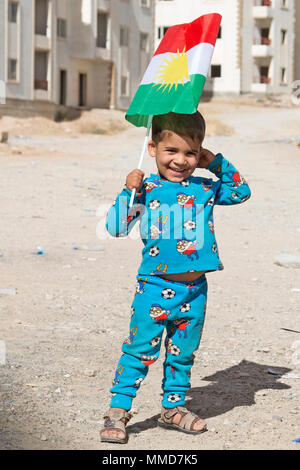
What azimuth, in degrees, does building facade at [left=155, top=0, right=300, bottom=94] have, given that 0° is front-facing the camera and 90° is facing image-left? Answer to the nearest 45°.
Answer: approximately 315°

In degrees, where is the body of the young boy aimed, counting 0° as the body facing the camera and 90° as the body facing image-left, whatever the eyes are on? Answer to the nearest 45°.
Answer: approximately 0°

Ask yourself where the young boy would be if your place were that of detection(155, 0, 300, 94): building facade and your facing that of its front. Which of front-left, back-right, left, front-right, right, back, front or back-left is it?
front-right

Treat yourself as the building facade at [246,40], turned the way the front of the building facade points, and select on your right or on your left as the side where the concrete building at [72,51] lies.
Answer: on your right

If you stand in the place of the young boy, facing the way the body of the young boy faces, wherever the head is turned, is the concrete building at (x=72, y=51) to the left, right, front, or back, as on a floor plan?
back

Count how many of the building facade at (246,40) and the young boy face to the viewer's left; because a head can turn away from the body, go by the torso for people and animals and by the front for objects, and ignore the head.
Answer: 0

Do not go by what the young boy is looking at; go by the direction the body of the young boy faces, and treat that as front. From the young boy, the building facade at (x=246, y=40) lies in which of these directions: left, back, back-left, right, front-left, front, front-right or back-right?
back
